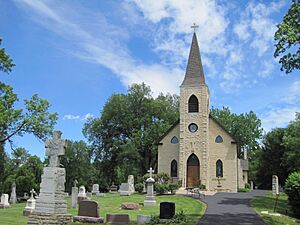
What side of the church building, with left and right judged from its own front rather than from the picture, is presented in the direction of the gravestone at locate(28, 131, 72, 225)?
front

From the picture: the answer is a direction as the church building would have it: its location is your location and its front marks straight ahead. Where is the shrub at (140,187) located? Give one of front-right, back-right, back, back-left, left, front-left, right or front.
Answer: front-right

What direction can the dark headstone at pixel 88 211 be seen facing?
toward the camera

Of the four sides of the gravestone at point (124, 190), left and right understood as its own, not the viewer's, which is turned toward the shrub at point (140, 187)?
left

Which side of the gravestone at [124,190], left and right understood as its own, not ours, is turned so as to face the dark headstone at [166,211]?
front

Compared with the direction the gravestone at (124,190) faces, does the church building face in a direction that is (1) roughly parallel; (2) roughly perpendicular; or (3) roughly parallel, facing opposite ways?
roughly parallel

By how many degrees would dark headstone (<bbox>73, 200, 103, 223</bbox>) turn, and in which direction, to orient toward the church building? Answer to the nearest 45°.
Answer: approximately 135° to its left

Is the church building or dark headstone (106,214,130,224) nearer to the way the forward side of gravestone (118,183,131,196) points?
the dark headstone

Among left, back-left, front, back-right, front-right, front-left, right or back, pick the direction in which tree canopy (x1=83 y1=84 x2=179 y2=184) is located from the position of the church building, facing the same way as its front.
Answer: back-right

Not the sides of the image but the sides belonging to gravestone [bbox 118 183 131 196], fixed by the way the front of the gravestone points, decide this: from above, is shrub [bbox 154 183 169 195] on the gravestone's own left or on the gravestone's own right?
on the gravestone's own left

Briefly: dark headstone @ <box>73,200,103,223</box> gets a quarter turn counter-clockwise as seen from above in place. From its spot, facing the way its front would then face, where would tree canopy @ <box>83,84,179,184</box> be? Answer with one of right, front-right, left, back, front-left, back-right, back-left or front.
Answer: left

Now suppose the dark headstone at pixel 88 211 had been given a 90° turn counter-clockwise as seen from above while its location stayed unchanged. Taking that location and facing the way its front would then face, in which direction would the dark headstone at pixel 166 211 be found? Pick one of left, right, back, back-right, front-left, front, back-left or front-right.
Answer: front

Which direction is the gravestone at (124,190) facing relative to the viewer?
toward the camera

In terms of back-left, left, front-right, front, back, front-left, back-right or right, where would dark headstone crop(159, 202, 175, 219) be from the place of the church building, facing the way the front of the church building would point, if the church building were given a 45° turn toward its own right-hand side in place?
front-left

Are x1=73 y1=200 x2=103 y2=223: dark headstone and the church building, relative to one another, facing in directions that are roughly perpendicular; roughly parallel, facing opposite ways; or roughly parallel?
roughly parallel

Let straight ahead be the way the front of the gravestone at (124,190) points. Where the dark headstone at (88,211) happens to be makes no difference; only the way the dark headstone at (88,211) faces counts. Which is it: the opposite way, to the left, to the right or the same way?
the same way

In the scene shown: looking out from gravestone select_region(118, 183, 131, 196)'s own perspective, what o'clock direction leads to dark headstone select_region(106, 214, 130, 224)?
The dark headstone is roughly at 12 o'clock from the gravestone.
